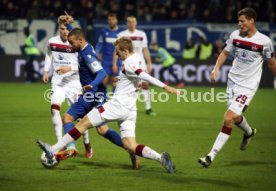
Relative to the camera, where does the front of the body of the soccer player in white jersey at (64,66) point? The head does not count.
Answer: toward the camera

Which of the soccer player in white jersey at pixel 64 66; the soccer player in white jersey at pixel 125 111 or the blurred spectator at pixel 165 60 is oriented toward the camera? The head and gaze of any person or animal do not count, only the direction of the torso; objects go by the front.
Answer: the soccer player in white jersey at pixel 64 66

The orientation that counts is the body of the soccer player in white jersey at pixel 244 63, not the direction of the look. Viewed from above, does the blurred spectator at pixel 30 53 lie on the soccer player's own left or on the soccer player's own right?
on the soccer player's own right

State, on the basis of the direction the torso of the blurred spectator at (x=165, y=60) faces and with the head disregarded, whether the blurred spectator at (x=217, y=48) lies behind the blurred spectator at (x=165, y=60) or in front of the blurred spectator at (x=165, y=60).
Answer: behind

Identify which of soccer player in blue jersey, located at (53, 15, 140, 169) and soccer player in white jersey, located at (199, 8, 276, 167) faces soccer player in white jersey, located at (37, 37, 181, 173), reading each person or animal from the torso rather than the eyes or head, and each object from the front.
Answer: soccer player in white jersey, located at (199, 8, 276, 167)

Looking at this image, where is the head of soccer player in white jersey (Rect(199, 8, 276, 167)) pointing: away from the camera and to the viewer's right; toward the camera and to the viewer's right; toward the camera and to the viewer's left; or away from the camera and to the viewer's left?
toward the camera and to the viewer's left

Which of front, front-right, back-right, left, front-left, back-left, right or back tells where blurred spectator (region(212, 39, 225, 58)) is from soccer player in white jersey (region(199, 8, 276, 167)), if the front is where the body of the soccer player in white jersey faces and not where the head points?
back-right

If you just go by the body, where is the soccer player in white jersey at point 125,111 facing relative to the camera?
to the viewer's left

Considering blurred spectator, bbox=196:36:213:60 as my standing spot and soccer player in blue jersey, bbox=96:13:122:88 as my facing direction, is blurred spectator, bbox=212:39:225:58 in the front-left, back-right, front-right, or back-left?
back-left
